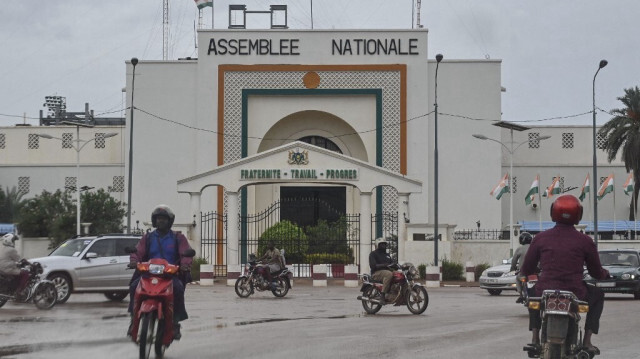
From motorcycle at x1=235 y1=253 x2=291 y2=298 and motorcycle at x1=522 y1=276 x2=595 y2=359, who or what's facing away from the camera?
motorcycle at x1=522 y1=276 x2=595 y2=359

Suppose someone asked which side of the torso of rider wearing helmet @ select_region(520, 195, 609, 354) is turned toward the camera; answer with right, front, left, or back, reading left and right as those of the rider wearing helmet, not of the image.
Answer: back

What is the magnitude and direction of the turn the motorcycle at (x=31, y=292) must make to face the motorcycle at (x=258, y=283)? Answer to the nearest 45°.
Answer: approximately 45° to its left

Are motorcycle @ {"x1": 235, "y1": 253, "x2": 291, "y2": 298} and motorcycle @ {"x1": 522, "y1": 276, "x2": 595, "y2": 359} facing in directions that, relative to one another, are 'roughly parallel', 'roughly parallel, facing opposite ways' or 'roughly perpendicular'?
roughly perpendicular

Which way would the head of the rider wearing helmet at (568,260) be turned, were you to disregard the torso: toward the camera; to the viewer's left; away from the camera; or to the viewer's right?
away from the camera

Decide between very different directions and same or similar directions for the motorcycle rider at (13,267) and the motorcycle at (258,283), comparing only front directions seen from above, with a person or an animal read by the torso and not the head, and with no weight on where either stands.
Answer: very different directions

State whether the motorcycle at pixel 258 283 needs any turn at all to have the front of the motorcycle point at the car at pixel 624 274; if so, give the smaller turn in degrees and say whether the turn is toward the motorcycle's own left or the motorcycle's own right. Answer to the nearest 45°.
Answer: approximately 180°

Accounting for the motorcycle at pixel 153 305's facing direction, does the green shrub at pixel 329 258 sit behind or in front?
behind

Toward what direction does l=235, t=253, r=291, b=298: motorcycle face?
to the viewer's left

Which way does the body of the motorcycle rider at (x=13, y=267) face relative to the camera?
to the viewer's right

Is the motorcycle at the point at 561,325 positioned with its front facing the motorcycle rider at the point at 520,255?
yes

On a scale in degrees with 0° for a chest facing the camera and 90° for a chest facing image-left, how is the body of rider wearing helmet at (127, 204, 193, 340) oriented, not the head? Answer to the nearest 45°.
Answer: approximately 0°
